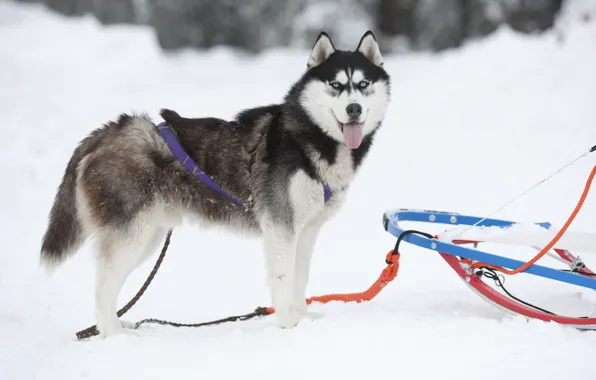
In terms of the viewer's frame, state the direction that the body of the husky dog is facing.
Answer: to the viewer's right

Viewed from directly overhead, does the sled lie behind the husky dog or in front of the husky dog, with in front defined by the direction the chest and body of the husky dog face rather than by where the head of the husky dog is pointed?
in front
